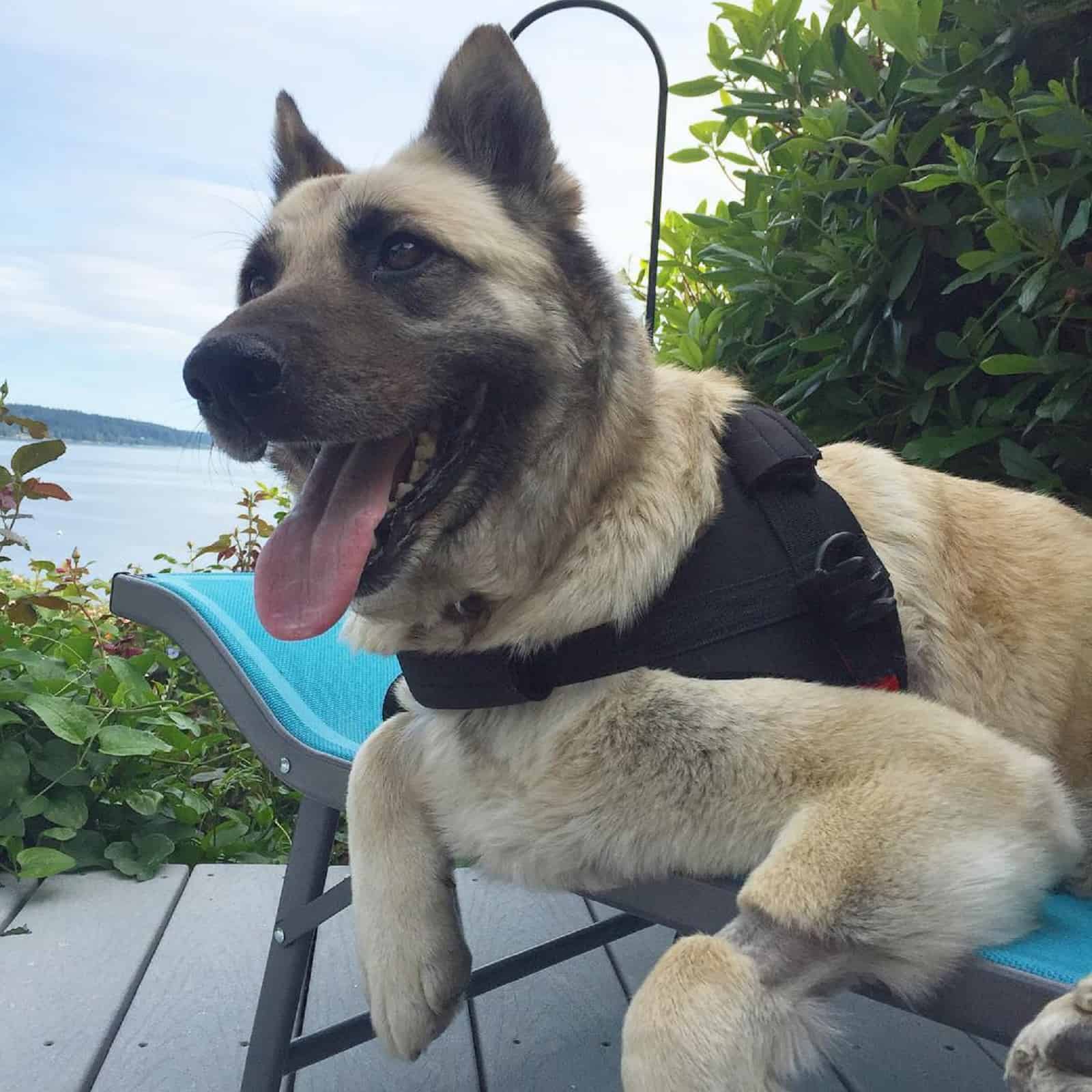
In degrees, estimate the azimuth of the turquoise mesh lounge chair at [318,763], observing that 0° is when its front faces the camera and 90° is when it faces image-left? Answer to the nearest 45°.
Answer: approximately 315°

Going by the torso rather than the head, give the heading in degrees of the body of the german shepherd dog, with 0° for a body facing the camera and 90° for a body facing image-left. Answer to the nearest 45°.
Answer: approximately 45°

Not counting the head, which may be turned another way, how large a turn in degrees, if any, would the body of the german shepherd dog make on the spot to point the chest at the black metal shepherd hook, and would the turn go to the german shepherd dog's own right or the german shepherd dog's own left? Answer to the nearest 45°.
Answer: approximately 135° to the german shepherd dog's own right

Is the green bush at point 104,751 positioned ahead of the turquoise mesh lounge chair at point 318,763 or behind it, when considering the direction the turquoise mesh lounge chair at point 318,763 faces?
behind
